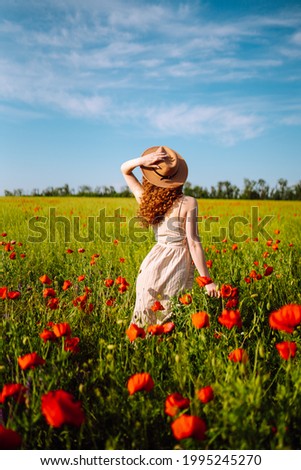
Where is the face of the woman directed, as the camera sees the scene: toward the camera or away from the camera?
away from the camera

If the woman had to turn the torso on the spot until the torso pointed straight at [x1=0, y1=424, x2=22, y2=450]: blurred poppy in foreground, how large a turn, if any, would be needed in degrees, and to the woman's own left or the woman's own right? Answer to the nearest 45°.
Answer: approximately 180°

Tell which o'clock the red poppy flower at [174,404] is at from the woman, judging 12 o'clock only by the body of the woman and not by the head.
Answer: The red poppy flower is roughly at 6 o'clock from the woman.

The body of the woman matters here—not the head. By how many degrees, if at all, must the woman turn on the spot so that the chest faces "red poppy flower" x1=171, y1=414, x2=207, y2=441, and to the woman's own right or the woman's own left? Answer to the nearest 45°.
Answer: approximately 180°

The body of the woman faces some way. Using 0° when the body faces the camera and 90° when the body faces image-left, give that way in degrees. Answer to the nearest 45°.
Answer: approximately 180°

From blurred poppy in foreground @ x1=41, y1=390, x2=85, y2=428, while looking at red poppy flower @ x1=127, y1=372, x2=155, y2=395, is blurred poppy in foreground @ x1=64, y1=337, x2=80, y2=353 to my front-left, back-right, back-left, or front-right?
front-left

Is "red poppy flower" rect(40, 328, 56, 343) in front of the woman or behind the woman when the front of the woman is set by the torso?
behind

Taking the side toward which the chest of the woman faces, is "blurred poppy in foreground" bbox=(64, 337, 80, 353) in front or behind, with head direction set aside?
behind

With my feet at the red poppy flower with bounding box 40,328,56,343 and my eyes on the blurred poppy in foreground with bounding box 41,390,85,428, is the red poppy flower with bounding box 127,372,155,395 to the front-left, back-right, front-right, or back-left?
front-left
